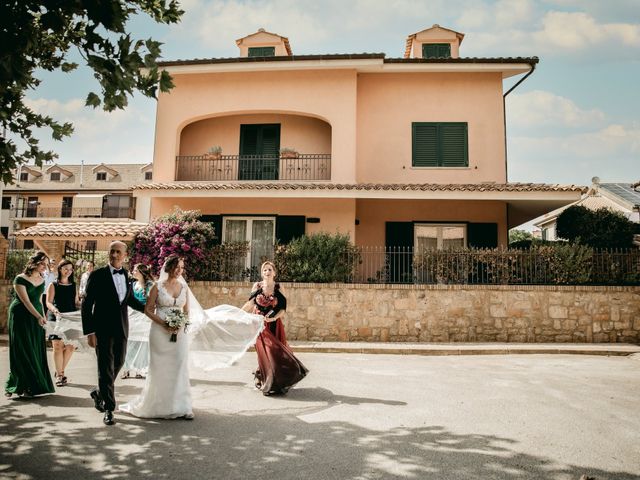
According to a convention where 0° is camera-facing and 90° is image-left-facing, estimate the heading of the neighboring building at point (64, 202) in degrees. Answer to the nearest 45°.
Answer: approximately 0°

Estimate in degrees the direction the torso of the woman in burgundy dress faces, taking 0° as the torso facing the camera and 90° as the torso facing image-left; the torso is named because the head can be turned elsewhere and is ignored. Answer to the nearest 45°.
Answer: approximately 0°

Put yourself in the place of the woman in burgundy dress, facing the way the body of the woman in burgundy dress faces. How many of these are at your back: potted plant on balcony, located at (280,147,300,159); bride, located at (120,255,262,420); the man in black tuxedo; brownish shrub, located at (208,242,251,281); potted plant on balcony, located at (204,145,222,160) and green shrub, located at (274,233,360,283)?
4

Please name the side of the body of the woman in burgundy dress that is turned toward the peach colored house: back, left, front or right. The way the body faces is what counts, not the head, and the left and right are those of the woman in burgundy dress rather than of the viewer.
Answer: back

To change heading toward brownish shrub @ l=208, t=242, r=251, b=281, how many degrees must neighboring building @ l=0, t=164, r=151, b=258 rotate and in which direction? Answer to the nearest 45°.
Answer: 0° — it already faces it

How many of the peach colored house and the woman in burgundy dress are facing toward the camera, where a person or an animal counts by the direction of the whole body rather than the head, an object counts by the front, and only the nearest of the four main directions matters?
2

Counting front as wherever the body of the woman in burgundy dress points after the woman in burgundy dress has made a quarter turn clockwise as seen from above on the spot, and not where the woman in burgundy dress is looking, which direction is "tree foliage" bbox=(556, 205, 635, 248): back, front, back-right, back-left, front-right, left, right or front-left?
back-right

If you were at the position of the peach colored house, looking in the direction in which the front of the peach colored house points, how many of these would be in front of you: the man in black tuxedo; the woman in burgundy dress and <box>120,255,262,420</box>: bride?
3

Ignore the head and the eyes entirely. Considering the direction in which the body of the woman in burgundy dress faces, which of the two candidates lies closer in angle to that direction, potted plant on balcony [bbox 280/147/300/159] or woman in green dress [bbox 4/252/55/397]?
the woman in green dress

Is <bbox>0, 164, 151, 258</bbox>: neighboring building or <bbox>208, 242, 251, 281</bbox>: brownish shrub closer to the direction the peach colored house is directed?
the brownish shrub
